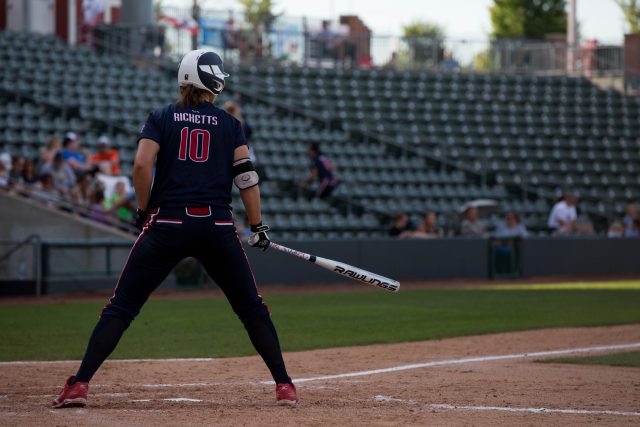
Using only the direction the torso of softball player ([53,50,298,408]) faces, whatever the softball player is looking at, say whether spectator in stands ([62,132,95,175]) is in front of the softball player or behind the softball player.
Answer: in front

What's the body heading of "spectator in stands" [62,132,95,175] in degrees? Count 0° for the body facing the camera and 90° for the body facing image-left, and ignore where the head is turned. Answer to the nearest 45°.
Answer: approximately 315°

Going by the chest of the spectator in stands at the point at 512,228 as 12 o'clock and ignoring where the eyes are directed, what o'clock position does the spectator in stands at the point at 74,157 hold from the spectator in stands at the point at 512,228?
the spectator in stands at the point at 74,157 is roughly at 2 o'clock from the spectator in stands at the point at 512,228.

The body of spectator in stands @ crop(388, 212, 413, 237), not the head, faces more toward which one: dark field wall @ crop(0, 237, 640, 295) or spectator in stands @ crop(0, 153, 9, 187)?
the dark field wall

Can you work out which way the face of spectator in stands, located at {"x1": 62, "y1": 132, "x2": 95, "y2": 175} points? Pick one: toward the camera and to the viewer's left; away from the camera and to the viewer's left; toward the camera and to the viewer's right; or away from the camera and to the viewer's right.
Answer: toward the camera and to the viewer's right

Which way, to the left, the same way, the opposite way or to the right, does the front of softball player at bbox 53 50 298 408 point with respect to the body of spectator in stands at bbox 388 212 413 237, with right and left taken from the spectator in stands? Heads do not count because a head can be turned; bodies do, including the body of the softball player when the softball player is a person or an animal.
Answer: the opposite way

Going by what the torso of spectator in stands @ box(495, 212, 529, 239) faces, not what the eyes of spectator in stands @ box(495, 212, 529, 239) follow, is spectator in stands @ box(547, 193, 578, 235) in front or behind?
behind
